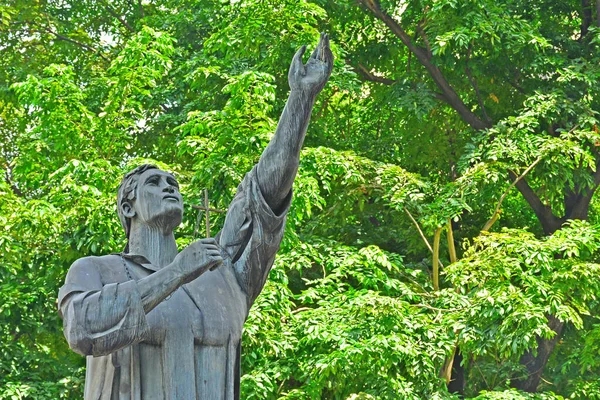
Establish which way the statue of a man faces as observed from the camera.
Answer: facing the viewer and to the right of the viewer
